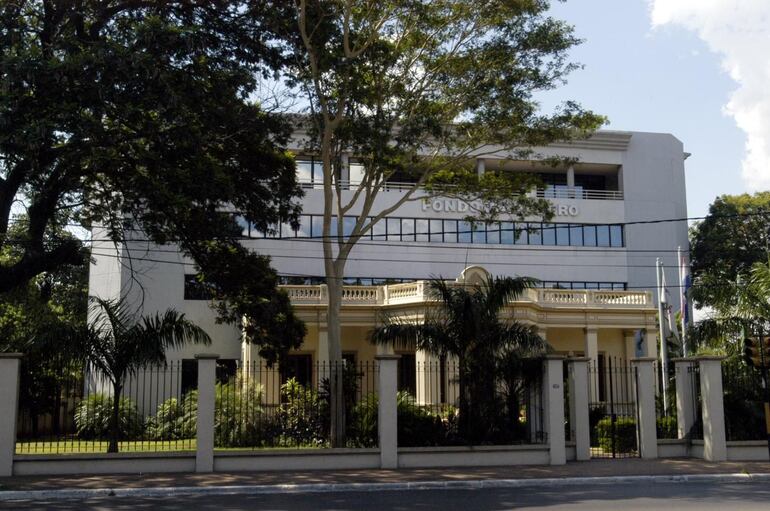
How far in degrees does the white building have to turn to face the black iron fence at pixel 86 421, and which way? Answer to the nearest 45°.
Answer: approximately 45° to its right

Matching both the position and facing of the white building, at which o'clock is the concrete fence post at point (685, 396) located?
The concrete fence post is roughly at 12 o'clock from the white building.

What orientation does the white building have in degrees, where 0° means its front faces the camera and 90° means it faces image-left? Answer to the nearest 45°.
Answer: approximately 0°

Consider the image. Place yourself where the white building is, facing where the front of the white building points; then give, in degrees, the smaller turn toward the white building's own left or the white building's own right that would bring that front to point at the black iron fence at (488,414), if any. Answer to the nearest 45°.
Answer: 0° — it already faces it
